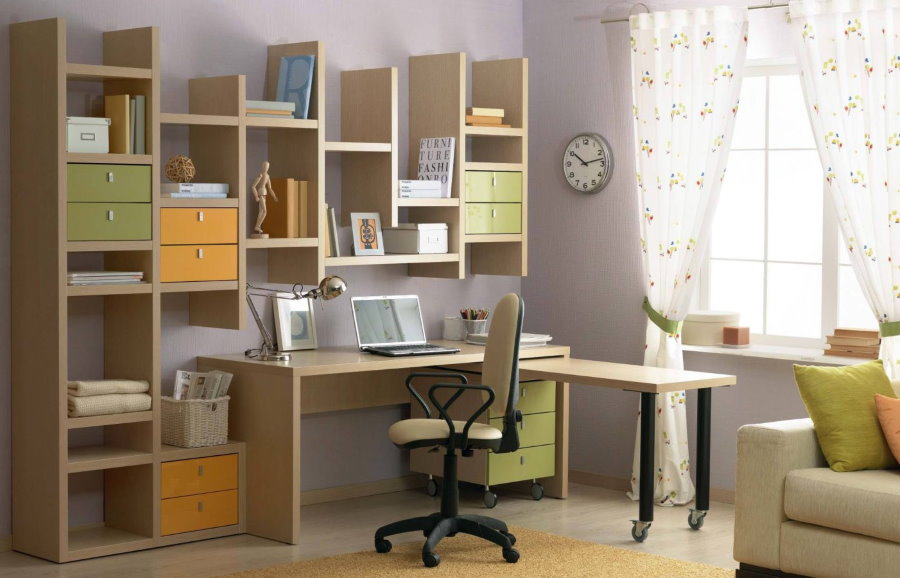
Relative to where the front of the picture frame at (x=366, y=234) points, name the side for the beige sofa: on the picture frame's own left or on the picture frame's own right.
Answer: on the picture frame's own left

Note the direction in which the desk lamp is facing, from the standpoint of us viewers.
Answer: facing to the right of the viewer

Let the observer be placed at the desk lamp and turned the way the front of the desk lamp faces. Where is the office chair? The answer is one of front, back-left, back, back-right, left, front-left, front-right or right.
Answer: front-right

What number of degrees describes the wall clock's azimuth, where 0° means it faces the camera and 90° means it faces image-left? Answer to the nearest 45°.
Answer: approximately 45°

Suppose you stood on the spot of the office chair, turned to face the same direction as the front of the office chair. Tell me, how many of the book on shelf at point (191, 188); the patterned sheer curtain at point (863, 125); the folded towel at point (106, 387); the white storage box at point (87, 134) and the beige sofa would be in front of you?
3

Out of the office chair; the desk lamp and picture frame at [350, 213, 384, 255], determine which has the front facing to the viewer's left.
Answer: the office chair

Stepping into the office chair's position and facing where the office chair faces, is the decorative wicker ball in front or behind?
in front

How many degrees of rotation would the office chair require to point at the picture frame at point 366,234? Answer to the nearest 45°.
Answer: approximately 45° to its right

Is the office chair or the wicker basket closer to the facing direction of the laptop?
the office chair

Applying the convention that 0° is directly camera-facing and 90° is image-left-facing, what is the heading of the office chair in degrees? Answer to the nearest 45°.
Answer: approximately 90°

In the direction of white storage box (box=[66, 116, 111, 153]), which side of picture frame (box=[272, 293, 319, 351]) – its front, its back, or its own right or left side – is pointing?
right

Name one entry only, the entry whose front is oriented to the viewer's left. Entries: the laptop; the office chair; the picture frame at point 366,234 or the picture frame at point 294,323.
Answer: the office chair
